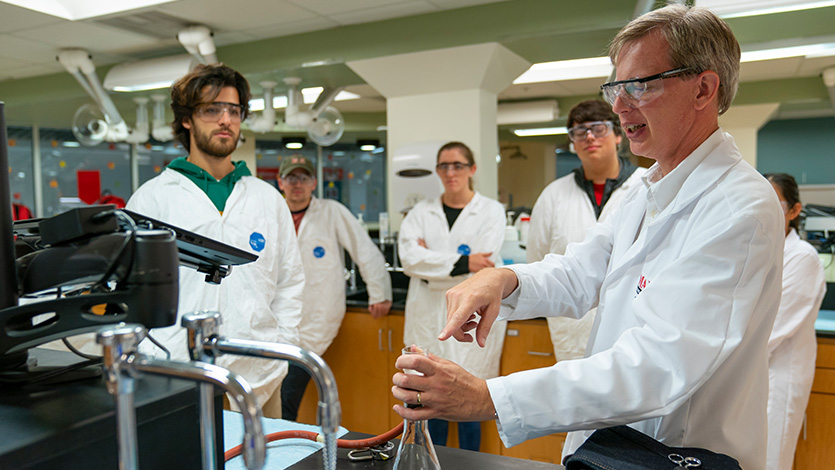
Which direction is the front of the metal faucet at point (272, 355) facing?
to the viewer's right

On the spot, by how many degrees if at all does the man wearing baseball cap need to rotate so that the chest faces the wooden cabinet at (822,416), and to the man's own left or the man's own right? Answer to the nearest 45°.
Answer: approximately 45° to the man's own left

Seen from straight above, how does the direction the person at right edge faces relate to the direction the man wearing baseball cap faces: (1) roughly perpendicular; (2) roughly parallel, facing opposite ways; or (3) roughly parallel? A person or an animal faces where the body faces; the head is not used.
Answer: roughly perpendicular

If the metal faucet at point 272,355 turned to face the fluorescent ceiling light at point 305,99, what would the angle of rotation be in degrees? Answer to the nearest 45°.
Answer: approximately 90° to its left

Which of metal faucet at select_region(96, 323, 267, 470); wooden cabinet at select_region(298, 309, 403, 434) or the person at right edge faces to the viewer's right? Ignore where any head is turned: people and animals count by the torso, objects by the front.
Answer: the metal faucet

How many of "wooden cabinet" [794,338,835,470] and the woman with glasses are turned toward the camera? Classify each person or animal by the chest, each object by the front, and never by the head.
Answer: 2

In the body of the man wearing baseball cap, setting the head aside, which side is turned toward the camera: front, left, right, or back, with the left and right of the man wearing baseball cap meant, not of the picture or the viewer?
front

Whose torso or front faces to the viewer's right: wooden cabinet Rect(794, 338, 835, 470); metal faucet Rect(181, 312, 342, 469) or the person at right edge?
the metal faucet

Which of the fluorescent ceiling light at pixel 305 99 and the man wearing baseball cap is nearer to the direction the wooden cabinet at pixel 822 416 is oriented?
the man wearing baseball cap

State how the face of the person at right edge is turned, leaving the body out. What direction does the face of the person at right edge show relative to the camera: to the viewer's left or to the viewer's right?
to the viewer's left

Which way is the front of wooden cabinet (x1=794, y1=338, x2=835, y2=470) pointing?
toward the camera

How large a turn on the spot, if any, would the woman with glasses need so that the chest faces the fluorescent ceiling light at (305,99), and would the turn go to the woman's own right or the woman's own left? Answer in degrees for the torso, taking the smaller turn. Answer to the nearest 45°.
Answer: approximately 135° to the woman's own right

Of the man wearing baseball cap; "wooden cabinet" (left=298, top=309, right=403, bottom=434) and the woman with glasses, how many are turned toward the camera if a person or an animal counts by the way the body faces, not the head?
3

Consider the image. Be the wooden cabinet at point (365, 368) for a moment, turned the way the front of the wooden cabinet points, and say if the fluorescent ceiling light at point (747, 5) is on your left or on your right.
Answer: on your left
